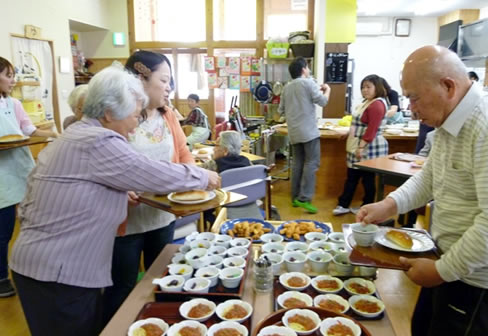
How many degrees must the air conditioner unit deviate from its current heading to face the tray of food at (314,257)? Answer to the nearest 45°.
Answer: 0° — it already faces it

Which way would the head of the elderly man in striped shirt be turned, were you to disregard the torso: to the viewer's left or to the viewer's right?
to the viewer's left

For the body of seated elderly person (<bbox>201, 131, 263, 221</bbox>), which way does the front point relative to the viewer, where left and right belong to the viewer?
facing away from the viewer and to the left of the viewer

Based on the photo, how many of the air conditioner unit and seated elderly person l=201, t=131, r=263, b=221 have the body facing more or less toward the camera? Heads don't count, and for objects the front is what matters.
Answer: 1

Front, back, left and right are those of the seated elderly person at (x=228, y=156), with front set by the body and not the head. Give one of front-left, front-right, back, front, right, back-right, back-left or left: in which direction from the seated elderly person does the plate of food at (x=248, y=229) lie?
back-left

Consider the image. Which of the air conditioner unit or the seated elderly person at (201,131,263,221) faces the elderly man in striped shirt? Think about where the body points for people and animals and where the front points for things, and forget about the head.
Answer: the air conditioner unit

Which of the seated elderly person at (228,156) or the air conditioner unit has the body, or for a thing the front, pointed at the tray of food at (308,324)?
the air conditioner unit

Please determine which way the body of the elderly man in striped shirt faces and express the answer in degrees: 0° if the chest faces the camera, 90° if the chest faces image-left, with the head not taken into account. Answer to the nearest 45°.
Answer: approximately 45°

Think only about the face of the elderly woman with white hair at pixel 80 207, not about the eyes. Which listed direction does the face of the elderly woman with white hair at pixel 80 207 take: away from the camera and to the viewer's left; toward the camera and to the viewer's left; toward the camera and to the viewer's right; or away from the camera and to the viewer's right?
away from the camera and to the viewer's right

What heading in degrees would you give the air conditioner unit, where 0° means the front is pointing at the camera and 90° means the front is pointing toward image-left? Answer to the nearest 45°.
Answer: approximately 0°

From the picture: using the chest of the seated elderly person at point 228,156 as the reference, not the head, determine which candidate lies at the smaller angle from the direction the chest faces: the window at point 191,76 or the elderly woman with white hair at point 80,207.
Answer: the window
